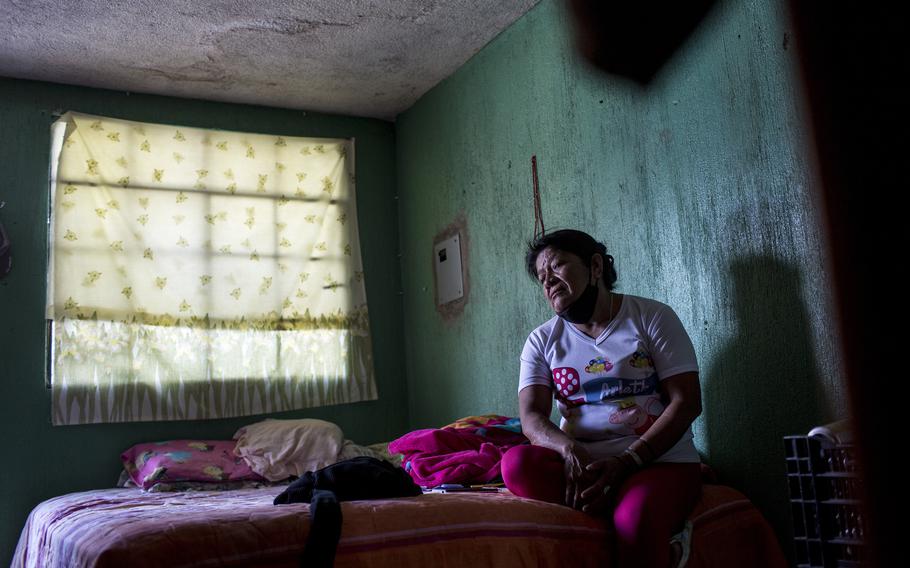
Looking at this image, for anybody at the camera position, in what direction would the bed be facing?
facing the viewer

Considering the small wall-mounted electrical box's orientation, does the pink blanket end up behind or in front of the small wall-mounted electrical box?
in front

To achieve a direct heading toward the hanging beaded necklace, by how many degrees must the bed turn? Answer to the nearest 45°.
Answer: approximately 135° to its left

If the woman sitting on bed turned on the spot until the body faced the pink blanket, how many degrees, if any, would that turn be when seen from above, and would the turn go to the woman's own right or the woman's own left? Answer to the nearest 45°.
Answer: approximately 90° to the woman's own right

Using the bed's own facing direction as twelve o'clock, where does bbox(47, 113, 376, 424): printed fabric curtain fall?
The printed fabric curtain is roughly at 5 o'clock from the bed.

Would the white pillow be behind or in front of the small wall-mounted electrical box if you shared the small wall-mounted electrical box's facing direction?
in front

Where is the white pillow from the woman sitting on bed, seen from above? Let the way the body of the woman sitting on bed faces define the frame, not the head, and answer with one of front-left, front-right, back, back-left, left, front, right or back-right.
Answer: right

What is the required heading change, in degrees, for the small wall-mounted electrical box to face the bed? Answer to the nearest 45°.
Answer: approximately 45° to its left

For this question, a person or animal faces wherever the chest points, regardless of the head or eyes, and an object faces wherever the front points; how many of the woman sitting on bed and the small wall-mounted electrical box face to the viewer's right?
0

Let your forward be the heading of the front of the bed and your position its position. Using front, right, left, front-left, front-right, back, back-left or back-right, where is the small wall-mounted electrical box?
back

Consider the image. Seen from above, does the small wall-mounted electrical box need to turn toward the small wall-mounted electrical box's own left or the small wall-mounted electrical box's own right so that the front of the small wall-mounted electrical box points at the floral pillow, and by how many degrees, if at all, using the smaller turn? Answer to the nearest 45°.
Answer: approximately 45° to the small wall-mounted electrical box's own right

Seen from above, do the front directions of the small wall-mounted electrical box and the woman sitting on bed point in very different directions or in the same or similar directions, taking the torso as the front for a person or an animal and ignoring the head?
same or similar directions

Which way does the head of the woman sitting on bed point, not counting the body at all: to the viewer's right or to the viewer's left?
to the viewer's left

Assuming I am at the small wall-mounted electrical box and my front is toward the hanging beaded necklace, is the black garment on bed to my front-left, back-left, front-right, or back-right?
front-right

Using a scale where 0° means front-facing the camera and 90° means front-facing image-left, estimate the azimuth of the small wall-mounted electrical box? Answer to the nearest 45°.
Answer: approximately 45°
